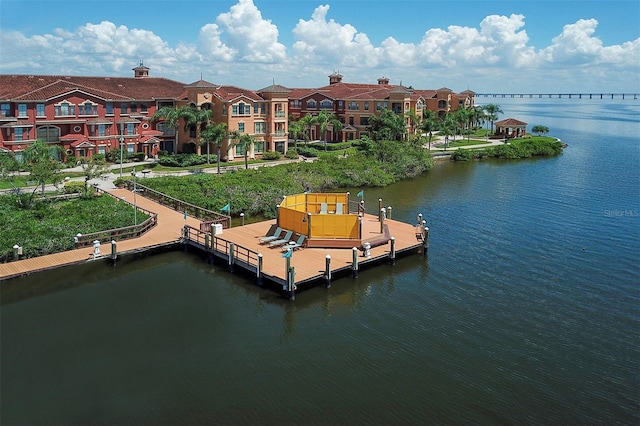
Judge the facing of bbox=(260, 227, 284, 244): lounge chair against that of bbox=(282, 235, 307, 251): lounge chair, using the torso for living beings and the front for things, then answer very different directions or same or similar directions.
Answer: same or similar directions

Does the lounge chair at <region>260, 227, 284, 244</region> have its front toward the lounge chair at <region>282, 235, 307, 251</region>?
no

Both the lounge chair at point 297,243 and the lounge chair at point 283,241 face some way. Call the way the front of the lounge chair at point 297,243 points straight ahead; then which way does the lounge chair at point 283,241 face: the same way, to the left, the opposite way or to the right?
the same way

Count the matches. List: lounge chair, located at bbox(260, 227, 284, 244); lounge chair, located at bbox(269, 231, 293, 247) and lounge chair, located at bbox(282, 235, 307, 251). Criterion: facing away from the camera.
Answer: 0

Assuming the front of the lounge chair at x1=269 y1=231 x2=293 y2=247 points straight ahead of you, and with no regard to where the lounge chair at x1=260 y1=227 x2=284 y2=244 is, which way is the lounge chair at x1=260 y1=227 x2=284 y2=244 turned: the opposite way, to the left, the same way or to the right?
the same way

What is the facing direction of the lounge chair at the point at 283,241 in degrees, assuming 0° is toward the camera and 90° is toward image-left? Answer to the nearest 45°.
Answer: approximately 45°

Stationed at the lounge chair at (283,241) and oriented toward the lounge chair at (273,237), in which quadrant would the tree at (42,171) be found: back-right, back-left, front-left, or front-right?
front-left

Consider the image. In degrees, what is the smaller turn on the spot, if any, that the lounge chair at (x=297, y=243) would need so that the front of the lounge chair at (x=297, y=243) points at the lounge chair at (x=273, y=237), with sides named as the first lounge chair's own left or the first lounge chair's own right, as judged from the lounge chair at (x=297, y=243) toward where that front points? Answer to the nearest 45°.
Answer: approximately 90° to the first lounge chair's own right

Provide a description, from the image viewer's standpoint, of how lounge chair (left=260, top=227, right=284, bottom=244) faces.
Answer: facing the viewer and to the left of the viewer

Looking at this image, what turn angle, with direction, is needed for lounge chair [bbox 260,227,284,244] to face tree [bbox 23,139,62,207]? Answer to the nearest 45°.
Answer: approximately 90° to its right

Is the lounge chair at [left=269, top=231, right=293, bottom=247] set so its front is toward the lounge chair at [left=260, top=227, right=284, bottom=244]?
no

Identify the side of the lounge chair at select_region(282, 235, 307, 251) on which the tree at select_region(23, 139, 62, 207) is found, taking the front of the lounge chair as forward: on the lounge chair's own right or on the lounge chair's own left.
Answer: on the lounge chair's own right

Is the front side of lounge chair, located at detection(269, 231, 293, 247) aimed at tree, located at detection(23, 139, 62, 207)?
no
